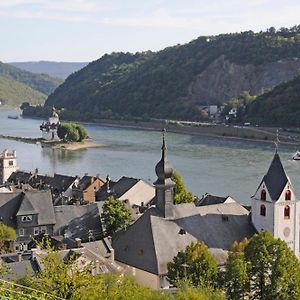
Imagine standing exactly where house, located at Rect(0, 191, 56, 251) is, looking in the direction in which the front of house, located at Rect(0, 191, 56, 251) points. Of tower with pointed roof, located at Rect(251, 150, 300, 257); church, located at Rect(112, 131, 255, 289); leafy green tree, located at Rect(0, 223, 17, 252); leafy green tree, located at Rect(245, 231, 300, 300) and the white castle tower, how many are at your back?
1

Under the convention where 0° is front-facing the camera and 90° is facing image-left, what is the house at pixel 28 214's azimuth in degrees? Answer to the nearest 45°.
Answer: approximately 0°

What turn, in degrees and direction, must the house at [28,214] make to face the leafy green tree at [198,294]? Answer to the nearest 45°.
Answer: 0° — it already faces it

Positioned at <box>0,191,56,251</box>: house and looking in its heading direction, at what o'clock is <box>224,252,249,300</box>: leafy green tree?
The leafy green tree is roughly at 11 o'clock from the house.

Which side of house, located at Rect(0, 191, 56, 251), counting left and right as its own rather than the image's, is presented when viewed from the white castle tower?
back

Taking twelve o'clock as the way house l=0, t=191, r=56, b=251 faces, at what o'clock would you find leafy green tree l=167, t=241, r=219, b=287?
The leafy green tree is roughly at 11 o'clock from the house.

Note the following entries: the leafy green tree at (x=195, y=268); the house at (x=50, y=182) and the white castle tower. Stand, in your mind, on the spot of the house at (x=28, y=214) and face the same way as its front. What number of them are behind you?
2

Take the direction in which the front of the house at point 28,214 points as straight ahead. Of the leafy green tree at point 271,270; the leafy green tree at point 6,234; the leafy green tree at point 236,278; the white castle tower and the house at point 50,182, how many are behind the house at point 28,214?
2

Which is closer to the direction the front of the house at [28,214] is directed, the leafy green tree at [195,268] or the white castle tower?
the leafy green tree

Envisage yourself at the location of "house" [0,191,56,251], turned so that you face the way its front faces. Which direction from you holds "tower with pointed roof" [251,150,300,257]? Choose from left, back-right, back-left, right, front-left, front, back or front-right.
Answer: front-left

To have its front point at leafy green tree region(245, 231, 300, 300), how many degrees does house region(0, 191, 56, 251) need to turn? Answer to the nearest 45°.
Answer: approximately 45° to its left

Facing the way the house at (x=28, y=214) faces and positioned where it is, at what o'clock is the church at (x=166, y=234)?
the church at (x=166, y=234) is roughly at 11 o'clock from the house at (x=28, y=214).

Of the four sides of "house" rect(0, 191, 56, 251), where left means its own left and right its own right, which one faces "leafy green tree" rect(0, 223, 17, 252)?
front

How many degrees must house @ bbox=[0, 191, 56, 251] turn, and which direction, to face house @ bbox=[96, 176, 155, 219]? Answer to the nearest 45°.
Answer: approximately 135° to its left

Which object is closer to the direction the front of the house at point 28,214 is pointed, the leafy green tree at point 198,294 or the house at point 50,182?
the leafy green tree

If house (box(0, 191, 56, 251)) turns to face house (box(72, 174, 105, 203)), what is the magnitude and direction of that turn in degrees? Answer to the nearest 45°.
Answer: approximately 180°

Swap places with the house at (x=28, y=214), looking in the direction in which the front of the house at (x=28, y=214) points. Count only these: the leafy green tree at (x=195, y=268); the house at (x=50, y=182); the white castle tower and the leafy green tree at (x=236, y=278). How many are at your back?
2
